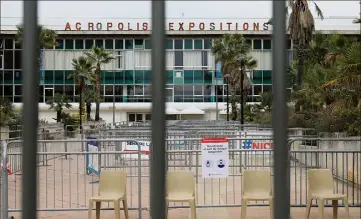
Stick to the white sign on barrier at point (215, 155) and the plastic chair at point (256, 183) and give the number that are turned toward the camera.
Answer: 2

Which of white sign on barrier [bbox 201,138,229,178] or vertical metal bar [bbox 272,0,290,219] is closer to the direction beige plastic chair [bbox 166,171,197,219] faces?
the vertical metal bar

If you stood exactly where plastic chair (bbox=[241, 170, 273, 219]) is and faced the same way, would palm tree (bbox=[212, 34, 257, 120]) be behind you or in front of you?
behind

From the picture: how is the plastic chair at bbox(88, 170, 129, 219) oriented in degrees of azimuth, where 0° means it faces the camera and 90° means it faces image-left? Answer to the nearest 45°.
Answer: approximately 45°

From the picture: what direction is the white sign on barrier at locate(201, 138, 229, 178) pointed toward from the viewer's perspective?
toward the camera

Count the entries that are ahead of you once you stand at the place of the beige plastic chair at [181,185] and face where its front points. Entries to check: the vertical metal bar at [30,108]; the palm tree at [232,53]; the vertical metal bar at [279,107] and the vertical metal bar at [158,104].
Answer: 3

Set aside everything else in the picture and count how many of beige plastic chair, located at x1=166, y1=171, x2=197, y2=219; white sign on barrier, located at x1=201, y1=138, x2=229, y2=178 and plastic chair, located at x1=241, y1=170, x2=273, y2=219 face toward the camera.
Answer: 3

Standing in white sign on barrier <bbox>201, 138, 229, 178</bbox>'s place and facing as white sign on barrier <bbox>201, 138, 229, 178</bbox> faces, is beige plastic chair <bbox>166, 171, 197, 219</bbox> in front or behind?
in front

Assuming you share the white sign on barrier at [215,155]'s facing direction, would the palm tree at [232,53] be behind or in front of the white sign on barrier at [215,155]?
behind

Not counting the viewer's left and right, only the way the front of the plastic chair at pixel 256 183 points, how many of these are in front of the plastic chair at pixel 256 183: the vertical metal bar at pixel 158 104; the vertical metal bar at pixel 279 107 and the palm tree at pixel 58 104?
2

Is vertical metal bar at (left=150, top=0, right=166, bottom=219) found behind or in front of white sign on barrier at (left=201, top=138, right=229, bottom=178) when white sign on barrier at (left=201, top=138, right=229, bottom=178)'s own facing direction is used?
in front

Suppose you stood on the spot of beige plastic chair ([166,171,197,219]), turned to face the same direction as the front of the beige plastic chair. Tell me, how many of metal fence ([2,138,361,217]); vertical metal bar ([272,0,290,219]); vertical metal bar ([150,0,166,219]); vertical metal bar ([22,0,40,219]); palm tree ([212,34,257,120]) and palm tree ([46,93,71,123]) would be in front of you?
3

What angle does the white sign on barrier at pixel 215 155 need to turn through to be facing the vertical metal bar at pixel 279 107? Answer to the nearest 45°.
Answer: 0° — it already faces it

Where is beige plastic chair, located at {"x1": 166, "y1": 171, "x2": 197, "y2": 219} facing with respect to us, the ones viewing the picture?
facing the viewer
